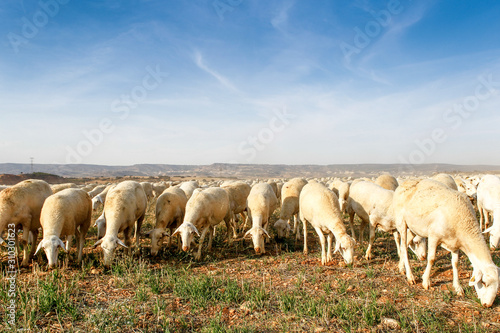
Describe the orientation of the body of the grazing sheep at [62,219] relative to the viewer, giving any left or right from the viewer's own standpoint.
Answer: facing the viewer and to the left of the viewer

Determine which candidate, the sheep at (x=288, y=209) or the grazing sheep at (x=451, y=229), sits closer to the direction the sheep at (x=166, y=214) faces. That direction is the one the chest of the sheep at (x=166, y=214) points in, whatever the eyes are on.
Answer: the grazing sheep

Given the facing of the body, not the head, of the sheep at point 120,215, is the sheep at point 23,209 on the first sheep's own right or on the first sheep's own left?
on the first sheep's own right

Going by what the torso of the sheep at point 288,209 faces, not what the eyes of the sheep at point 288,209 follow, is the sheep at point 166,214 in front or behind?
in front

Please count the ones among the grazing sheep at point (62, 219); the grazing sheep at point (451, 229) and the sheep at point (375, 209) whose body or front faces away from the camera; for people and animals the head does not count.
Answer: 0

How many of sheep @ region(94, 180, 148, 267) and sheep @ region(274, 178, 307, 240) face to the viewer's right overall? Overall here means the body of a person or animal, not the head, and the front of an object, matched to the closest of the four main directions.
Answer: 0

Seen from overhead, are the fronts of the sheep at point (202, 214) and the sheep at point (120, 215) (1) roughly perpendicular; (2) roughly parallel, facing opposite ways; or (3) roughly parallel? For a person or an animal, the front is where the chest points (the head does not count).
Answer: roughly parallel

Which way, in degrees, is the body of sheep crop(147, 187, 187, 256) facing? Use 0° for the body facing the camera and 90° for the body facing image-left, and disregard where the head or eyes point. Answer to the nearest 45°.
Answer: approximately 45°

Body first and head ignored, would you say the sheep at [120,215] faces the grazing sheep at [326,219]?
no

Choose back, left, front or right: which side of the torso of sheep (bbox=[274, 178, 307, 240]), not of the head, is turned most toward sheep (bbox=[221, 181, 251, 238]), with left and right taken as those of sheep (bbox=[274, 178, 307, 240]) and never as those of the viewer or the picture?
right

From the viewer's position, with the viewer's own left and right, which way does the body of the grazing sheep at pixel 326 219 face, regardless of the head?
facing the viewer and to the right of the viewer

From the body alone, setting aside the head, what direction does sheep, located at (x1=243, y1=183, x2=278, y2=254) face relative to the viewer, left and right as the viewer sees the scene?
facing the viewer

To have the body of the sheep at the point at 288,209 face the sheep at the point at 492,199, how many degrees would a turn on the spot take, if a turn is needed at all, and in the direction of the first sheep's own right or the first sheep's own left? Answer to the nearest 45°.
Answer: approximately 135° to the first sheep's own left

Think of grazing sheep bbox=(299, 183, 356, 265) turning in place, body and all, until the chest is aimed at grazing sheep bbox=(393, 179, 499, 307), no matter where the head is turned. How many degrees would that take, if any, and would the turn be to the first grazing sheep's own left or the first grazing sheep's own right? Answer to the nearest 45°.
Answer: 0° — it already faces it

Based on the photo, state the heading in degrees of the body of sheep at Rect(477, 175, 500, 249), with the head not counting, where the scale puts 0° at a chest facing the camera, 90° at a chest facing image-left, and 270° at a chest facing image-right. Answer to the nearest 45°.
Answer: approximately 315°

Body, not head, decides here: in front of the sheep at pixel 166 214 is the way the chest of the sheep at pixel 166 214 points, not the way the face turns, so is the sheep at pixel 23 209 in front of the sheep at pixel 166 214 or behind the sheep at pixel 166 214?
in front

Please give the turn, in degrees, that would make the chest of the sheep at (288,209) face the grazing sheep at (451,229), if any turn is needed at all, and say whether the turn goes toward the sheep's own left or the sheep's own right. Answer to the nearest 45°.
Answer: approximately 90° to the sheep's own left
